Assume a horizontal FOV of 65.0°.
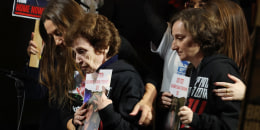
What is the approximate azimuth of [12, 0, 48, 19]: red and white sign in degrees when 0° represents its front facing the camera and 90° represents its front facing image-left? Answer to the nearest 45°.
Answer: approximately 0°

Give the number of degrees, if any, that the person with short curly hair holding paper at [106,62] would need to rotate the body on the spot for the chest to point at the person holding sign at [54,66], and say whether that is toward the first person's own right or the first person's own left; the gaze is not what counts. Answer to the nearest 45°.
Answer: approximately 90° to the first person's own right

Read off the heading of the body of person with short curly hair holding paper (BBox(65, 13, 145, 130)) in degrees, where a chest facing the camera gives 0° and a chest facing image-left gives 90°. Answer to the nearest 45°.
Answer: approximately 45°

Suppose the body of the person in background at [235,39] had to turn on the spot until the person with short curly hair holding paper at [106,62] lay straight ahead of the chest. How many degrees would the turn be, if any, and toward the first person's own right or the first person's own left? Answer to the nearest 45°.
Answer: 0° — they already face them

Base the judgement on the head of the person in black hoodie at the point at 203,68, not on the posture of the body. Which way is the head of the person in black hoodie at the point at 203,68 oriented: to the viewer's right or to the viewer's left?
to the viewer's left

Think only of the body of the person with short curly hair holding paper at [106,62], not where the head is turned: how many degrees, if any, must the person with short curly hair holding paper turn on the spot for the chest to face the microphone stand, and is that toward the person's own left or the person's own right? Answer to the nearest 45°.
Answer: approximately 90° to the person's own right
